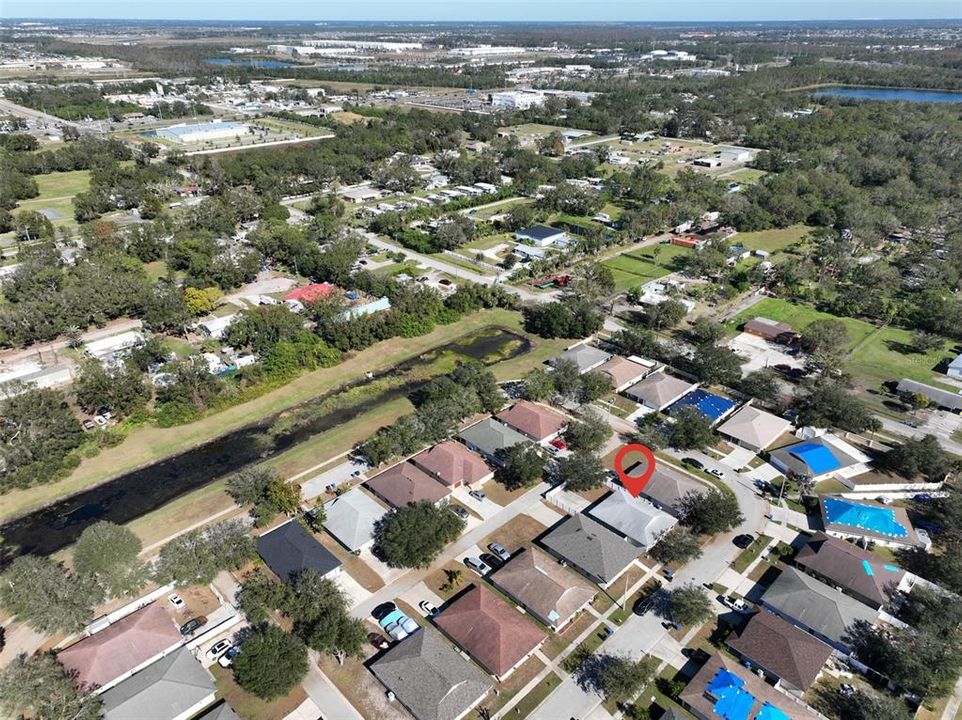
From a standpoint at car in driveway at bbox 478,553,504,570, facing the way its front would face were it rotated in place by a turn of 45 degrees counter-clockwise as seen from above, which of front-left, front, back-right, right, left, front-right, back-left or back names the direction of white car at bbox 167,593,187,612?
back

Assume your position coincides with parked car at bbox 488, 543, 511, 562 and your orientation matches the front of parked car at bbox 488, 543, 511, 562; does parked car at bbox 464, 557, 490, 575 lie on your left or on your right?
on your right

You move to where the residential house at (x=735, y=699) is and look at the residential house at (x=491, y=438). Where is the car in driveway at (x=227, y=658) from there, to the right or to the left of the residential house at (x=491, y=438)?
left

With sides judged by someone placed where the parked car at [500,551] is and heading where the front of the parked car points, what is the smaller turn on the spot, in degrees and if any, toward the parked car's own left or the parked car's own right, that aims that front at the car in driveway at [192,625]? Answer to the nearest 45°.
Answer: approximately 135° to the parked car's own right

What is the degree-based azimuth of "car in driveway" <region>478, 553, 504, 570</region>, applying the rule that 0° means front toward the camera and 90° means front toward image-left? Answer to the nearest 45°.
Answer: approximately 315°

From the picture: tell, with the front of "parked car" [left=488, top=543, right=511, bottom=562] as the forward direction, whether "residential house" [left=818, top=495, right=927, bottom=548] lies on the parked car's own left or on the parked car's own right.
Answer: on the parked car's own left

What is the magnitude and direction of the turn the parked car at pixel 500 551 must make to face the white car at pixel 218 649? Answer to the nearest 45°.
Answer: approximately 90° to its right

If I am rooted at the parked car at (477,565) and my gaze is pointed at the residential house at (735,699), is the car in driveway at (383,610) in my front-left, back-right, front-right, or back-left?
back-right
